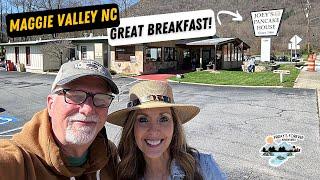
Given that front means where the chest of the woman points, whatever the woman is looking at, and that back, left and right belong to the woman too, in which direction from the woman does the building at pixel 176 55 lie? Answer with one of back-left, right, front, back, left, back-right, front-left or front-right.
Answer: back

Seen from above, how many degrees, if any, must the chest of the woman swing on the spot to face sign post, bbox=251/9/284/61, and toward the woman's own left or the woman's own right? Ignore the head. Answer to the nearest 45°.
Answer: approximately 180°

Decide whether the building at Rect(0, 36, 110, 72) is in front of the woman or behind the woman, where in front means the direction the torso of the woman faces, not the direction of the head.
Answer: behind

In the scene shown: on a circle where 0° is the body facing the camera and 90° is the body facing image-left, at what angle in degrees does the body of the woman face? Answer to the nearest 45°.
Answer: approximately 0°
